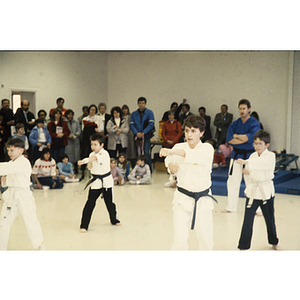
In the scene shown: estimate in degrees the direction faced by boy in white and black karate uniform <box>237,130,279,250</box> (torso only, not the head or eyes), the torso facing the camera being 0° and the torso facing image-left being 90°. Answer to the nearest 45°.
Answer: approximately 45°

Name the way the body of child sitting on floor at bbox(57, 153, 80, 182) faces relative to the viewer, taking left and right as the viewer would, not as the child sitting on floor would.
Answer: facing the viewer and to the right of the viewer

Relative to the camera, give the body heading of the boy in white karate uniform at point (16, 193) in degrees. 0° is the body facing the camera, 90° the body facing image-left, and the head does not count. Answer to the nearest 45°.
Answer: approximately 45°

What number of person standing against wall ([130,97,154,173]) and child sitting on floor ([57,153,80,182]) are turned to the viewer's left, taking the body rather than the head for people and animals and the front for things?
0

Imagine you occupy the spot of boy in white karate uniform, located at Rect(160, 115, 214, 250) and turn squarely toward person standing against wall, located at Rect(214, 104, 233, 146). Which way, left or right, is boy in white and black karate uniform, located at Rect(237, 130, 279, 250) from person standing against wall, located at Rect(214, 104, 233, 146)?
right

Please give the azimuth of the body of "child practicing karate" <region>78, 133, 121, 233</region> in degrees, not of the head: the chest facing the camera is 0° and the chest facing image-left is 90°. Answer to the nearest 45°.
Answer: approximately 45°

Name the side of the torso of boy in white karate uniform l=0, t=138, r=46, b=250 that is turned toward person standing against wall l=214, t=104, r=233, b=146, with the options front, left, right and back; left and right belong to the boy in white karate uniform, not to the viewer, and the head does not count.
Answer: back

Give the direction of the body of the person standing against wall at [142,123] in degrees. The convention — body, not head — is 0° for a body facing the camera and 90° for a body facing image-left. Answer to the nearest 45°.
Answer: approximately 0°

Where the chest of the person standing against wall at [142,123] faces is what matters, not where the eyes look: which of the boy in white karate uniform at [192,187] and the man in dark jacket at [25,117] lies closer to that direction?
the boy in white karate uniform

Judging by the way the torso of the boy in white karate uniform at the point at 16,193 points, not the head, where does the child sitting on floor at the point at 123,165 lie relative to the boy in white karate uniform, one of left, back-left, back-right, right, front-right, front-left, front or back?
back

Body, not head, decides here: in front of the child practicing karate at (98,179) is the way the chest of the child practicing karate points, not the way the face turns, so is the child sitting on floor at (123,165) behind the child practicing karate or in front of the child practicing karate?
behind
